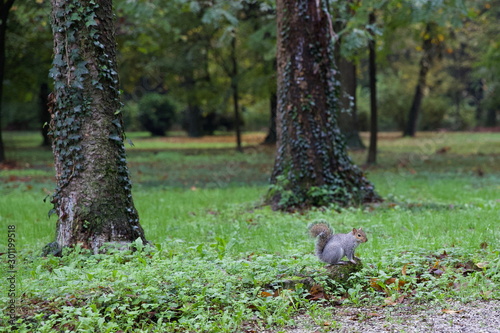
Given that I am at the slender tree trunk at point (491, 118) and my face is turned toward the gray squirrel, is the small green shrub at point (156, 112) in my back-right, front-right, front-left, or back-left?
front-right

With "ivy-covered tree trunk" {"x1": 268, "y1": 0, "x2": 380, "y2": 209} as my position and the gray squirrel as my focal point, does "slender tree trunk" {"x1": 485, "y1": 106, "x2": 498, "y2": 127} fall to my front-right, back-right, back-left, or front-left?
back-left

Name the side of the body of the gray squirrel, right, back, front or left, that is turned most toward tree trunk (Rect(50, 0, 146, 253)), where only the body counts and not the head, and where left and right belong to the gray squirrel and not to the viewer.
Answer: back

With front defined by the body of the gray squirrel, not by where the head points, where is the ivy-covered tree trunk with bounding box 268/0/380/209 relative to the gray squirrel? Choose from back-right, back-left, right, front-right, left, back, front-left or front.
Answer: left

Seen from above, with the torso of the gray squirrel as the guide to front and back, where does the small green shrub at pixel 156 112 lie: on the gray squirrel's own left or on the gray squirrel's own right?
on the gray squirrel's own left

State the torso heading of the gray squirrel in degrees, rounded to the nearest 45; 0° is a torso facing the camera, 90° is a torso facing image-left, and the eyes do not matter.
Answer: approximately 270°

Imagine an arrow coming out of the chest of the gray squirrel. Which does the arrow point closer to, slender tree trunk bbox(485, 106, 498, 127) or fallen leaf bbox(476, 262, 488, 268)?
the fallen leaf

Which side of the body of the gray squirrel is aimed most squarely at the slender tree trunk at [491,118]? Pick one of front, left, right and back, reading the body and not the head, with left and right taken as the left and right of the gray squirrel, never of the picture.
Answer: left

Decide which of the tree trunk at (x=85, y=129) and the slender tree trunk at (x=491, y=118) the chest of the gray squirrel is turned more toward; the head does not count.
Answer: the slender tree trunk

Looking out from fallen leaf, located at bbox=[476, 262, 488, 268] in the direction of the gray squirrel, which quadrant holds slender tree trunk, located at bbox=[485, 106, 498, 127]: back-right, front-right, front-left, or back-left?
back-right

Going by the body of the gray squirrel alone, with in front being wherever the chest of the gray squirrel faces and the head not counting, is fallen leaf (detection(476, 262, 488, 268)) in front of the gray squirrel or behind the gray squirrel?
in front
